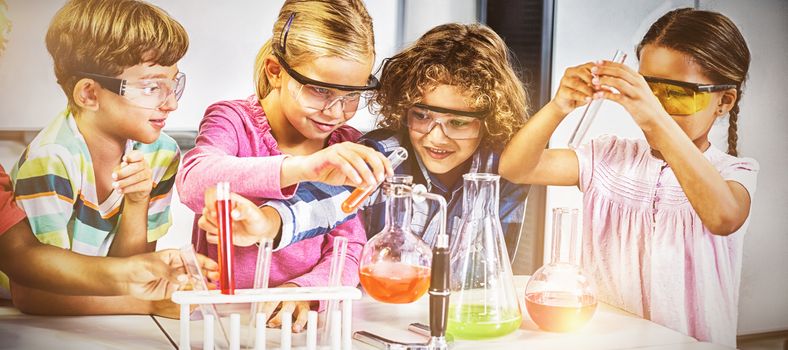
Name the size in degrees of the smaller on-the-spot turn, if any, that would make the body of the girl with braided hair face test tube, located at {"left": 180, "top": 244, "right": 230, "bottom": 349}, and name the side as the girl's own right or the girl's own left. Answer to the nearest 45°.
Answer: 0° — they already face it

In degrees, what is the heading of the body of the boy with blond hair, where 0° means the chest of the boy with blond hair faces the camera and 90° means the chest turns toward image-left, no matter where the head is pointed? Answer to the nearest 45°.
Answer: approximately 315°

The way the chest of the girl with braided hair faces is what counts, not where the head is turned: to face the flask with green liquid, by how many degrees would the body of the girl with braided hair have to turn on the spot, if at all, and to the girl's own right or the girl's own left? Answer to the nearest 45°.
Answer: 0° — they already face it

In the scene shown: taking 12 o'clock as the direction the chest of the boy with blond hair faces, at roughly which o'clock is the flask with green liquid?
The flask with green liquid is roughly at 11 o'clock from the boy with blond hair.

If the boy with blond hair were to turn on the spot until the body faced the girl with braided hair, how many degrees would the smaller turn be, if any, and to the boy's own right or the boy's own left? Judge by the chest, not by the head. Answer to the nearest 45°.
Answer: approximately 45° to the boy's own left

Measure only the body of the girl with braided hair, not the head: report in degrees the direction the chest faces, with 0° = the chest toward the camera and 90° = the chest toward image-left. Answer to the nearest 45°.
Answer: approximately 45°

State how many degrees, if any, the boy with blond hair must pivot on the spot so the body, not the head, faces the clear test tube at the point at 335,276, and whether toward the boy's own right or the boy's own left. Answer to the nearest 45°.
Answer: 0° — they already face it

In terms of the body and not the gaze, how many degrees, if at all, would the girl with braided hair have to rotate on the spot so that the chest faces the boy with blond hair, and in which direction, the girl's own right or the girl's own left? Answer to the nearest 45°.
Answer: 0° — they already face them
